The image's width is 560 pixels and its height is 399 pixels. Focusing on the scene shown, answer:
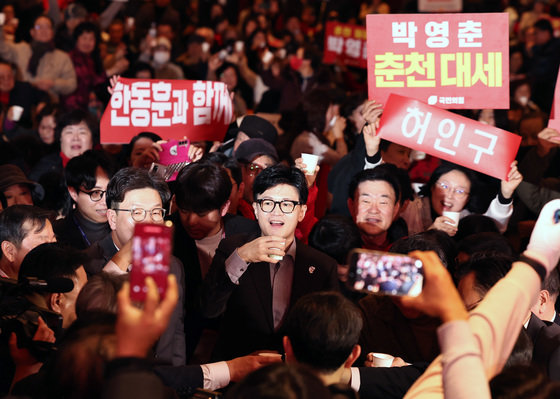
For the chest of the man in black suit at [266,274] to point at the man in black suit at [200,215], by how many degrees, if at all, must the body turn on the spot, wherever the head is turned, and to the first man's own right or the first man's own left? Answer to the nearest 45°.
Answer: approximately 135° to the first man's own right

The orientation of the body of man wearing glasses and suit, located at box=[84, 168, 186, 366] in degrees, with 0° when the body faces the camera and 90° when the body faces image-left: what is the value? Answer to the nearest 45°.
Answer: approximately 315°

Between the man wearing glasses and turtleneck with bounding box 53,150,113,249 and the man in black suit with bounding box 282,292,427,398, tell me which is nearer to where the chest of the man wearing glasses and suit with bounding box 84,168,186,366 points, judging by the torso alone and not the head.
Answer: the man in black suit

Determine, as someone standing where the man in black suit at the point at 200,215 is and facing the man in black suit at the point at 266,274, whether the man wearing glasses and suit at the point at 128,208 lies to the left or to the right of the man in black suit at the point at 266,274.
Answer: right

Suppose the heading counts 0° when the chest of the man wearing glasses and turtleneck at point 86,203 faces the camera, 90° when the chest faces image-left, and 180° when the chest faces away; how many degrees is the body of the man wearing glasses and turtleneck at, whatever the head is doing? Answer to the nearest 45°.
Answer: approximately 315°

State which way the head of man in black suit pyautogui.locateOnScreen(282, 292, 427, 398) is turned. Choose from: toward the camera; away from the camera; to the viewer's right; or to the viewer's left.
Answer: away from the camera

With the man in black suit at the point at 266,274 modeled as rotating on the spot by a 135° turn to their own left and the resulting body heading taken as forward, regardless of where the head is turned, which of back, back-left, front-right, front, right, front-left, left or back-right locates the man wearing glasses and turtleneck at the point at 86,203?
left

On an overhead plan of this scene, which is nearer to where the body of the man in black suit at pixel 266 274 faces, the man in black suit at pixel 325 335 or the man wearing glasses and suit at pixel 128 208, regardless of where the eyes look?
the man in black suit

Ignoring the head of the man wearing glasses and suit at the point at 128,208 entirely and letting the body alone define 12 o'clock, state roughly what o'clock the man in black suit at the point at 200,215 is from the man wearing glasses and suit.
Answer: The man in black suit is roughly at 9 o'clock from the man wearing glasses and suit.
